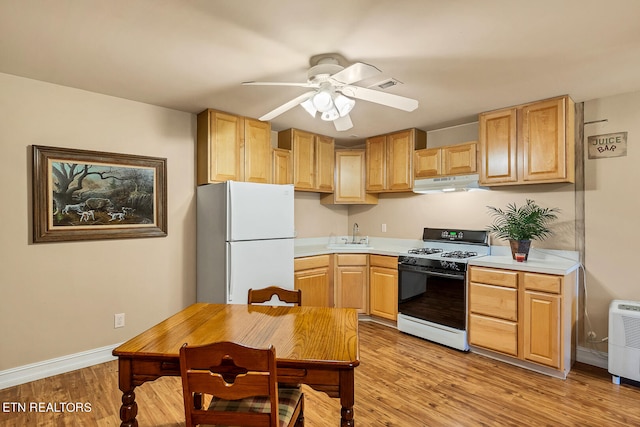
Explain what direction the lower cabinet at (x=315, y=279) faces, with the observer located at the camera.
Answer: facing the viewer and to the right of the viewer

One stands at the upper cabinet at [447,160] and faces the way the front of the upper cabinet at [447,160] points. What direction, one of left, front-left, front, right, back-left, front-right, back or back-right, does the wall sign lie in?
back-left

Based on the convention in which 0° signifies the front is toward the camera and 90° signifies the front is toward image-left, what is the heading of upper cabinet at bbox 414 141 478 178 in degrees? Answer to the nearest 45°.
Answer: approximately 45°

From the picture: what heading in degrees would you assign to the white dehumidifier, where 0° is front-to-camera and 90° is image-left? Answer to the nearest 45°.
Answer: approximately 45°
